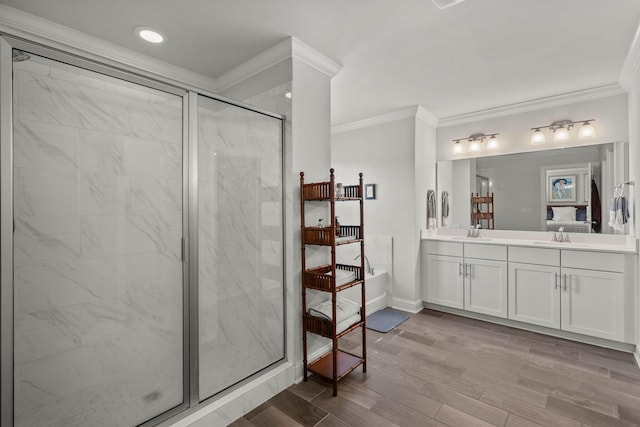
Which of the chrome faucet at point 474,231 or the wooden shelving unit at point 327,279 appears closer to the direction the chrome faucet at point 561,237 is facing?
the wooden shelving unit

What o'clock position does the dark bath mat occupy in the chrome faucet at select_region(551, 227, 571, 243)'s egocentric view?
The dark bath mat is roughly at 2 o'clock from the chrome faucet.

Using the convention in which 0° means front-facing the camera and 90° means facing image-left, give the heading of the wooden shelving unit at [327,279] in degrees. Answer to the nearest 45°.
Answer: approximately 315°

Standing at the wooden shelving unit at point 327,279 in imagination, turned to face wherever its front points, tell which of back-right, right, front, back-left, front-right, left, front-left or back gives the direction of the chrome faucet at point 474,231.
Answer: left

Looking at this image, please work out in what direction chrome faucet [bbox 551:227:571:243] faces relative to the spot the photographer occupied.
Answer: facing the viewer

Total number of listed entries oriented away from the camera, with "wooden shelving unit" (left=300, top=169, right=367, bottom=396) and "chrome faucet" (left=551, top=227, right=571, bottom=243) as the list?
0

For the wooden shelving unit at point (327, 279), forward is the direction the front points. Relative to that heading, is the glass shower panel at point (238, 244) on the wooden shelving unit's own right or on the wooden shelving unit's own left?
on the wooden shelving unit's own right

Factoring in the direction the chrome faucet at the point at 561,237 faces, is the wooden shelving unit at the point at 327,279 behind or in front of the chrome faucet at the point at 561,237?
in front

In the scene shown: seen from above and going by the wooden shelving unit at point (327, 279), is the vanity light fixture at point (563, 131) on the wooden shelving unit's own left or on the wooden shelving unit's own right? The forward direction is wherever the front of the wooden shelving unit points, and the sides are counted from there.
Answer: on the wooden shelving unit's own left

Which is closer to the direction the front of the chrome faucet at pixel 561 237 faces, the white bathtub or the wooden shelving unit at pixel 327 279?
the wooden shelving unit
